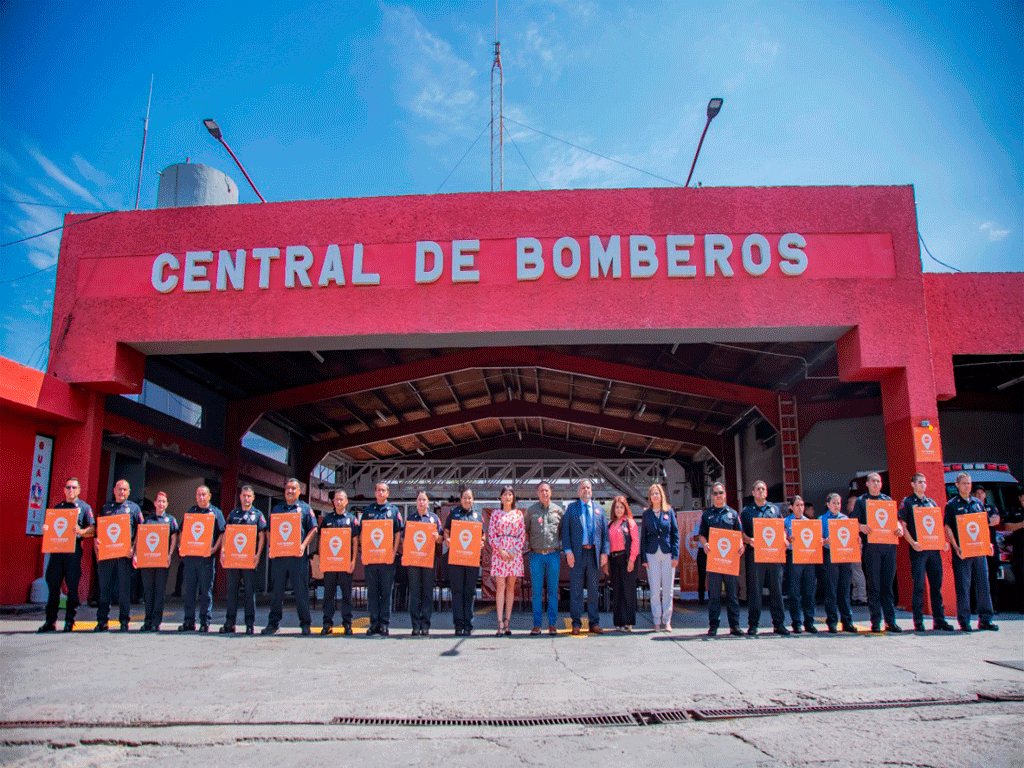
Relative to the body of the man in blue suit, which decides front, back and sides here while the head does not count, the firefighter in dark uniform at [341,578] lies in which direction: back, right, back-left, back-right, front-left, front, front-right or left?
right

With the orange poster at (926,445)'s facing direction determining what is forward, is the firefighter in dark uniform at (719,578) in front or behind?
in front

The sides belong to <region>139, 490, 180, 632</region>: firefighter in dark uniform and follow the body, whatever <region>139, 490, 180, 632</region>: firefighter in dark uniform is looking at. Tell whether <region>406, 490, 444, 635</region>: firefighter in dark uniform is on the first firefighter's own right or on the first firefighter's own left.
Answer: on the first firefighter's own left

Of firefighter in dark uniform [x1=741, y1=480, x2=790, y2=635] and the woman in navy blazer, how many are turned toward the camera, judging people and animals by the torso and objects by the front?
2

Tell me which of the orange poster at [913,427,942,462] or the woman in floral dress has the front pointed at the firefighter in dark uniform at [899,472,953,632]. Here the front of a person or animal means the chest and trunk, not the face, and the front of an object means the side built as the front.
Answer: the orange poster

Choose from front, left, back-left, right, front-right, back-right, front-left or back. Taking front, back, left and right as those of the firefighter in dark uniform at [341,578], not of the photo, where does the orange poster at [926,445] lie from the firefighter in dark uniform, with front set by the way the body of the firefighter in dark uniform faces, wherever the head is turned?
left

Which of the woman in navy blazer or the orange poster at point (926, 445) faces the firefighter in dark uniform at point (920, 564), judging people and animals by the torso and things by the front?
the orange poster

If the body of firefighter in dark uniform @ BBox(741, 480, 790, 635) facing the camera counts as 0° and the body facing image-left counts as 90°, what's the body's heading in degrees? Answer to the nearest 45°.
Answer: approximately 0°

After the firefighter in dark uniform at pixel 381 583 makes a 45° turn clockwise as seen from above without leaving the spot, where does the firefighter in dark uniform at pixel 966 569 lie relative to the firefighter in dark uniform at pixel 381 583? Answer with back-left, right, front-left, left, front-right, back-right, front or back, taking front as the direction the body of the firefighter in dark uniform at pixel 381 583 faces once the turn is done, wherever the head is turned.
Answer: back-left

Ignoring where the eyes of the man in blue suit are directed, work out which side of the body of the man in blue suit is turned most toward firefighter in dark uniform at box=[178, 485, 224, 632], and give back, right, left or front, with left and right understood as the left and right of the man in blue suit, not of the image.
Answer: right
